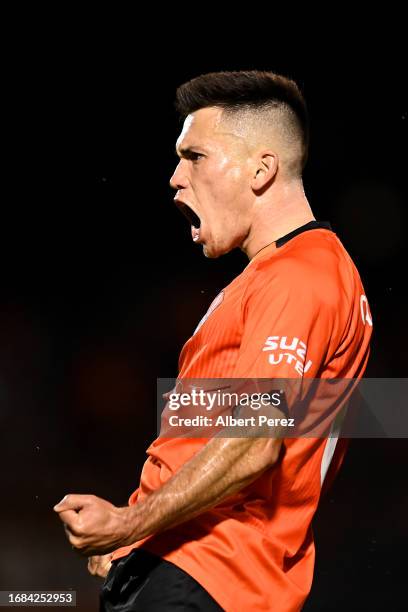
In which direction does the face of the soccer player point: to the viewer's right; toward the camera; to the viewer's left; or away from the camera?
to the viewer's left

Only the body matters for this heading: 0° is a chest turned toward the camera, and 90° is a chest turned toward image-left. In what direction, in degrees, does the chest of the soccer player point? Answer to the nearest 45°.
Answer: approximately 90°
